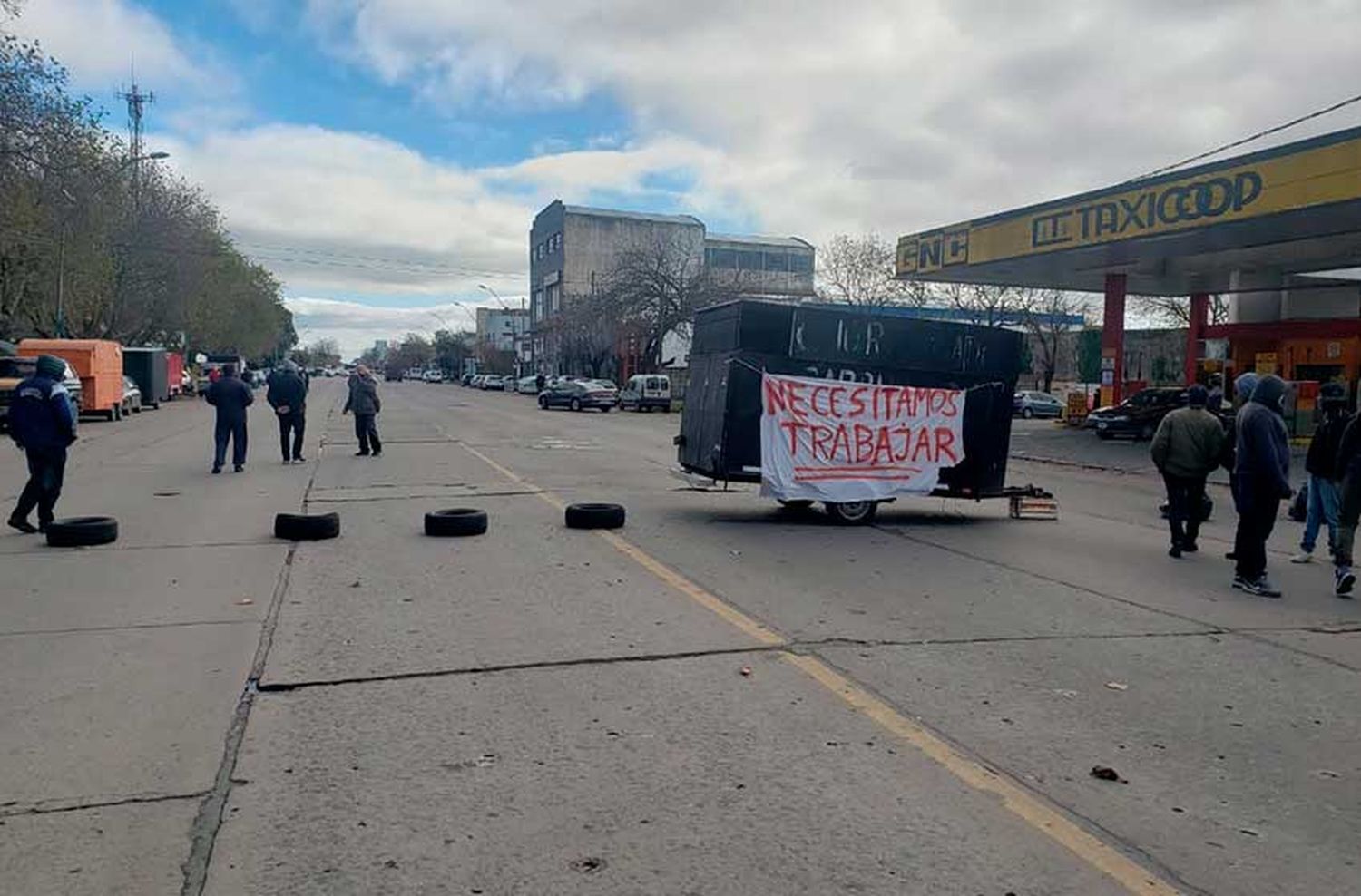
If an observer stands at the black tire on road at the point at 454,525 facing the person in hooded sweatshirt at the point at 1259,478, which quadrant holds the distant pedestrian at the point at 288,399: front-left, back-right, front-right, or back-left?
back-left

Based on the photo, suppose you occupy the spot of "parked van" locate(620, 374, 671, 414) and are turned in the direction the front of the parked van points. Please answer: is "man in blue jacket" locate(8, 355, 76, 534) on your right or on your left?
on your left

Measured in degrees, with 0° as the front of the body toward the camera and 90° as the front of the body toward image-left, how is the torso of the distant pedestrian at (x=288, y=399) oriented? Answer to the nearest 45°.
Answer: approximately 180°

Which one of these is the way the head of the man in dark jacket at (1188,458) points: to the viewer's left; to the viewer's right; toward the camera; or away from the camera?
away from the camera

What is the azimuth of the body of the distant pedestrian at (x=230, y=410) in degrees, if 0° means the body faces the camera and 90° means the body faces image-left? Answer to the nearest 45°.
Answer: approximately 180°

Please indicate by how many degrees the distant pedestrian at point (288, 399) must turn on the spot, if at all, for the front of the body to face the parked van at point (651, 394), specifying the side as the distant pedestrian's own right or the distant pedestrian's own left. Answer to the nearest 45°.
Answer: approximately 45° to the distant pedestrian's own right

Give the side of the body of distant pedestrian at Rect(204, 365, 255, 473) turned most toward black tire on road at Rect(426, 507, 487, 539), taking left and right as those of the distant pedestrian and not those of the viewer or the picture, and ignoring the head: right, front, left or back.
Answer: back

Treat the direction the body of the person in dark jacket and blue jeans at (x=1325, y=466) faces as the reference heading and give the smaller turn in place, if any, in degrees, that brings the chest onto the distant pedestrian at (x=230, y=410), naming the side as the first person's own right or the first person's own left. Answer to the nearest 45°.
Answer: approximately 45° to the first person's own right
